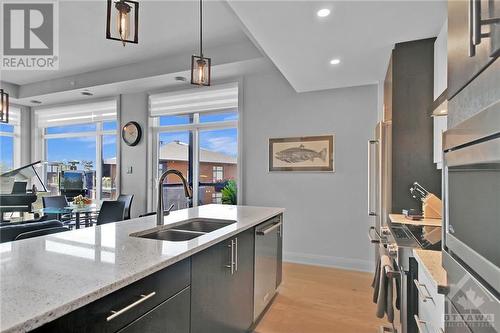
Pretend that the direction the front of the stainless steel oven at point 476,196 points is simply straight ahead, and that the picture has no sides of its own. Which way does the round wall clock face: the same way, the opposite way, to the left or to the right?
to the left

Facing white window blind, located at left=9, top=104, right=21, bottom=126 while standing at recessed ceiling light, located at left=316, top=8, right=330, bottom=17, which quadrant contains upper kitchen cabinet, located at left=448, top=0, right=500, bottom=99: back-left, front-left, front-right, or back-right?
back-left

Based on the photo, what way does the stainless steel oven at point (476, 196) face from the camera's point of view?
to the viewer's left

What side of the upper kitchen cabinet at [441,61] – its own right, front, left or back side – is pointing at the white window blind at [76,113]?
front

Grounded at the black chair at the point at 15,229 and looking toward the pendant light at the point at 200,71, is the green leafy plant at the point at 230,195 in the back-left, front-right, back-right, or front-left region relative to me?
front-left

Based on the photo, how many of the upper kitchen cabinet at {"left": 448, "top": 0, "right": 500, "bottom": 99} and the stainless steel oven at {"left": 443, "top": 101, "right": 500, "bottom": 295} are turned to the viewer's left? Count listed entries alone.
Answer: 2

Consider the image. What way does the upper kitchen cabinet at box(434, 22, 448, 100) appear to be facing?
to the viewer's left

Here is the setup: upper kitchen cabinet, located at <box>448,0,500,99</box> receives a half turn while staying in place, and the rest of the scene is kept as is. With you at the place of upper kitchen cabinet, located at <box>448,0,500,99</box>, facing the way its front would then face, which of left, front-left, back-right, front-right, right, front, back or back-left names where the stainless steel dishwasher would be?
back-left

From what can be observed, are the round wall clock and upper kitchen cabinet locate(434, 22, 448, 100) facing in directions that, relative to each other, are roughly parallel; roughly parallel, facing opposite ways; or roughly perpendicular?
roughly perpendicular

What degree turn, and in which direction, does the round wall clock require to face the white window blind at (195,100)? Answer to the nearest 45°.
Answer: approximately 90° to its left

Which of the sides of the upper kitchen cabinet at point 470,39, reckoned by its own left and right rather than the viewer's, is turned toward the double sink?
front

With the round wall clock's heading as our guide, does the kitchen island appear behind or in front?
in front

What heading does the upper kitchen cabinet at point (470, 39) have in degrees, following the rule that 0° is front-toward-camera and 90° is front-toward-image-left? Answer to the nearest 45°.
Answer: approximately 90°

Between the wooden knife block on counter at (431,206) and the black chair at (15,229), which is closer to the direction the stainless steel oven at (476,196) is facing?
the black chair

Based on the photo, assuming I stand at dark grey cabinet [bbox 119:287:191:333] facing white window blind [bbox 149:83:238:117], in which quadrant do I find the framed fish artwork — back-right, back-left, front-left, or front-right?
front-right

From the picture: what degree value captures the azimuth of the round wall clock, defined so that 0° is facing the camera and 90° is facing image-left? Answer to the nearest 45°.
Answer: approximately 45°
